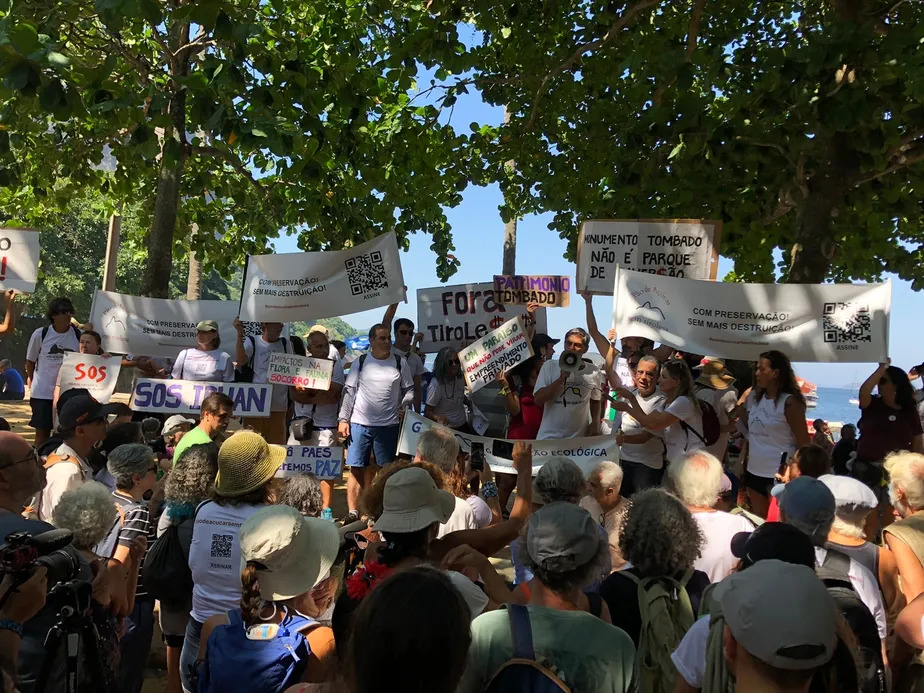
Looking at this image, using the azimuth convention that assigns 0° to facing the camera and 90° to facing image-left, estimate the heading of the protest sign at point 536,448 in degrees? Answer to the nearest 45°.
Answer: approximately 0°

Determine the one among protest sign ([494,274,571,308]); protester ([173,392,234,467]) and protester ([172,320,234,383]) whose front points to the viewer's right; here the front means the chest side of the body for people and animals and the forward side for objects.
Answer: protester ([173,392,234,467])

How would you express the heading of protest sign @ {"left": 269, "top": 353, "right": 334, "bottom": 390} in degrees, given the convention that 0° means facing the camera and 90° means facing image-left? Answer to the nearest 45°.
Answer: approximately 0°

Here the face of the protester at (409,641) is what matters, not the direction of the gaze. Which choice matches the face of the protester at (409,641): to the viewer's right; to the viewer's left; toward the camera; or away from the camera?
away from the camera

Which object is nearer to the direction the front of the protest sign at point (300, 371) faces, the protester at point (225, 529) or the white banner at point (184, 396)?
the protester

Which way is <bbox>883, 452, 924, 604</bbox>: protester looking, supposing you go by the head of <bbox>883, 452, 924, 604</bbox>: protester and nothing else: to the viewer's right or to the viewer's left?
to the viewer's left

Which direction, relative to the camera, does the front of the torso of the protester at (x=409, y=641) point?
away from the camera

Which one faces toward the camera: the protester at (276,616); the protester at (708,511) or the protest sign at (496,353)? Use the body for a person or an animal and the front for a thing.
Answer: the protest sign

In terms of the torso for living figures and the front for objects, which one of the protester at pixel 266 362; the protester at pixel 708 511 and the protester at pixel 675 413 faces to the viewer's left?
the protester at pixel 675 413

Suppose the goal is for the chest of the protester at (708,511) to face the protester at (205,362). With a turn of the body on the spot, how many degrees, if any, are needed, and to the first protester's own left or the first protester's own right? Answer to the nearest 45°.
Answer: approximately 45° to the first protester's own left

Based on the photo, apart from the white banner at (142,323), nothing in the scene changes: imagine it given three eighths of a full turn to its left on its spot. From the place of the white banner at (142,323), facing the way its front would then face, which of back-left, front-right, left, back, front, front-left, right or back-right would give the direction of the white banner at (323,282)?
right

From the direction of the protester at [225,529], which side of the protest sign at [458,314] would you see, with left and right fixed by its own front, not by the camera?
front

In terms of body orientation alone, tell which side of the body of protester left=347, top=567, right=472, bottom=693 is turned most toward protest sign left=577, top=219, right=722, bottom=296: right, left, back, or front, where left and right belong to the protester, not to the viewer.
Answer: front
